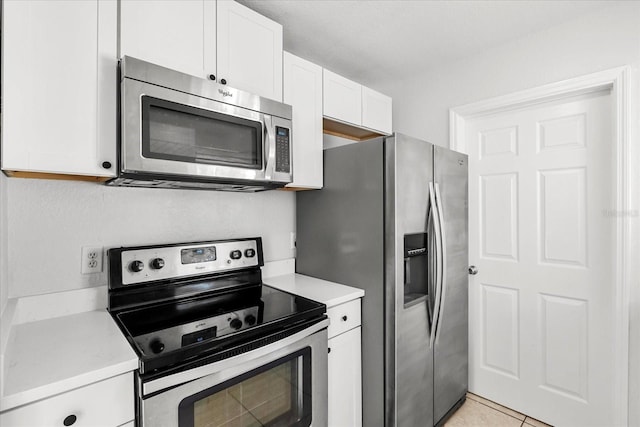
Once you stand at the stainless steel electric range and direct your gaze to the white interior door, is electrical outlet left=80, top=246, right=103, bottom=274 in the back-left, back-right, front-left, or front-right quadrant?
back-left

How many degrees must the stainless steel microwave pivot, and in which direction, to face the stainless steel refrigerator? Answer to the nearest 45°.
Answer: approximately 45° to its left

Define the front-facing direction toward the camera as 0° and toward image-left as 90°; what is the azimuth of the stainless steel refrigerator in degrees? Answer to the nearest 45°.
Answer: approximately 315°

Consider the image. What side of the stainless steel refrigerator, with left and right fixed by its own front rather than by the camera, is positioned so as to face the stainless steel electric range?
right

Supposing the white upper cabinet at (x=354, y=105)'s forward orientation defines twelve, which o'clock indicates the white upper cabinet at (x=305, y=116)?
the white upper cabinet at (x=305, y=116) is roughly at 3 o'clock from the white upper cabinet at (x=354, y=105).

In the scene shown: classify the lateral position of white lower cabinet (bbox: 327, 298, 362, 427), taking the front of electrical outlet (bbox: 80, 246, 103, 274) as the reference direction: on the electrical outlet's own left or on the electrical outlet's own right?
on the electrical outlet's own left

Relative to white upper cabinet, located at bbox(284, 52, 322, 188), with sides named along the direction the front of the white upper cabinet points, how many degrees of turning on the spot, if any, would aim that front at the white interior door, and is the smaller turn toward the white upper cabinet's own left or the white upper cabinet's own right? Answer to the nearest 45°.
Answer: approximately 45° to the white upper cabinet's own left

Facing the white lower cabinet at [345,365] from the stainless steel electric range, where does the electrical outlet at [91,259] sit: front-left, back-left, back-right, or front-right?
back-left

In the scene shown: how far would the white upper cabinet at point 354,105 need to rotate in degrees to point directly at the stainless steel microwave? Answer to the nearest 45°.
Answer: approximately 90° to its right

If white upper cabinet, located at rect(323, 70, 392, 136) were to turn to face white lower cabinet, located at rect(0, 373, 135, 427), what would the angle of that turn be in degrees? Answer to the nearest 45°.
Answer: approximately 90° to its right
